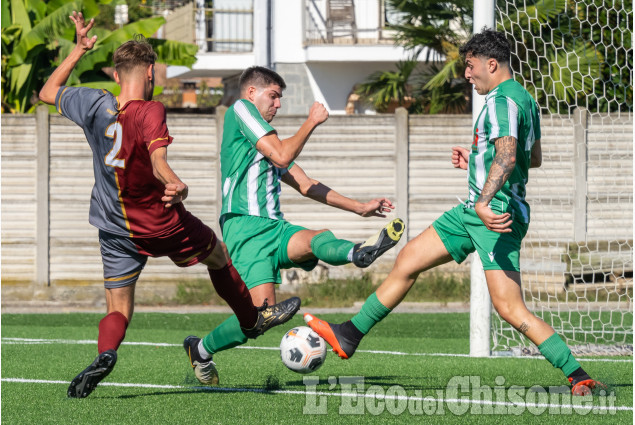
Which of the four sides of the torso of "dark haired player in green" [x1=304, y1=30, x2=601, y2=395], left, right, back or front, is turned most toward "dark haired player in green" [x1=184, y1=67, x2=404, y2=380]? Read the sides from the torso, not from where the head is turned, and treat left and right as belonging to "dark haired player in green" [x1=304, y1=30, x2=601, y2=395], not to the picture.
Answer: front

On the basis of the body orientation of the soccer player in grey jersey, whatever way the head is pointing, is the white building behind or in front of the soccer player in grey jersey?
in front

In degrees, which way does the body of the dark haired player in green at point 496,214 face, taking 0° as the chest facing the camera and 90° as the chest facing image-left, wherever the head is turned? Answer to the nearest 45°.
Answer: approximately 90°

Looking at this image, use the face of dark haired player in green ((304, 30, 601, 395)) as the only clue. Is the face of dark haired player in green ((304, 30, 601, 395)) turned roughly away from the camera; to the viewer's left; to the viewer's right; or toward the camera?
to the viewer's left

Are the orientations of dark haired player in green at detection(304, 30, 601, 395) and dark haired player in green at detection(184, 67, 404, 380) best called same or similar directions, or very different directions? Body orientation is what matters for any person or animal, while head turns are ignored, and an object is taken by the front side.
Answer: very different directions

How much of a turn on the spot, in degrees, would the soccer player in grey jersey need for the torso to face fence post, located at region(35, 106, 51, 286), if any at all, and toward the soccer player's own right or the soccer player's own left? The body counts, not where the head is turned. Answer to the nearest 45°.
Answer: approximately 45° to the soccer player's own left

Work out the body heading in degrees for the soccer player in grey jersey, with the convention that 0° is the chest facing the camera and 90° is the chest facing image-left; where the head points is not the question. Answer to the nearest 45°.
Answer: approximately 225°

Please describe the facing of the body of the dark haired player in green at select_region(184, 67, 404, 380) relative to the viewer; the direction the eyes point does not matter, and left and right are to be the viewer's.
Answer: facing to the right of the viewer

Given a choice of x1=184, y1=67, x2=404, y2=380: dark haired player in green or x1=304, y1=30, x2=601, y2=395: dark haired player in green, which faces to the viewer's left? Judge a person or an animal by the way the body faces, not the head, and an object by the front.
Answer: x1=304, y1=30, x2=601, y2=395: dark haired player in green

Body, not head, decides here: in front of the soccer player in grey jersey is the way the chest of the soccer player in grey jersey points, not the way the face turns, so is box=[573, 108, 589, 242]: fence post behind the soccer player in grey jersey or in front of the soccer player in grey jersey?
in front
